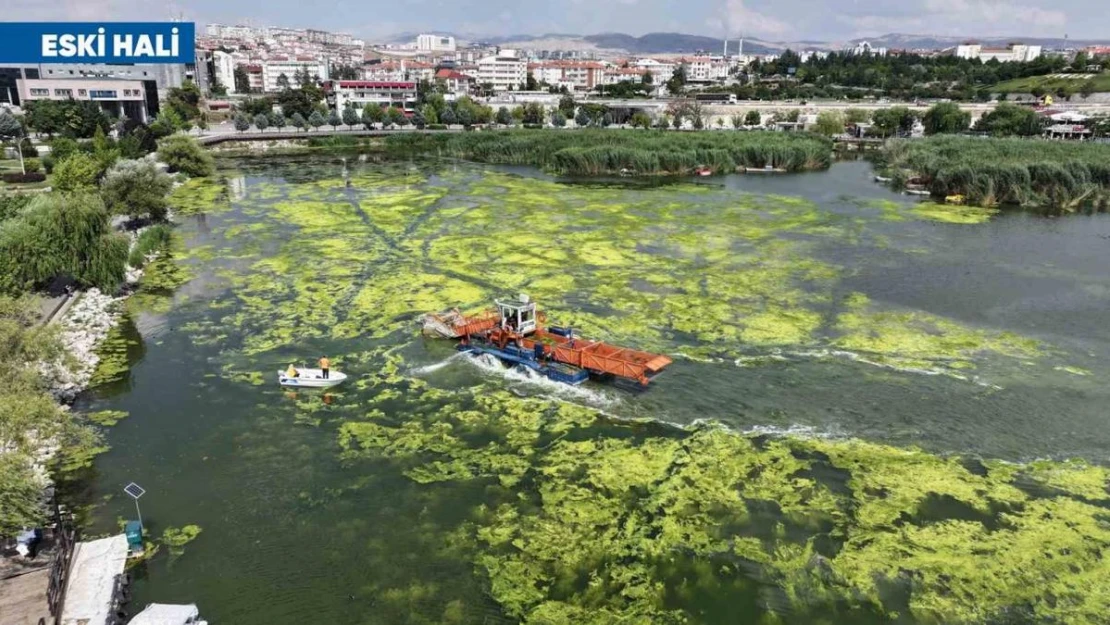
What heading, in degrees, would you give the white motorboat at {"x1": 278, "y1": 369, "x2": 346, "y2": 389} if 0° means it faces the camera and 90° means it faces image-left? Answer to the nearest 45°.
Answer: approximately 270°

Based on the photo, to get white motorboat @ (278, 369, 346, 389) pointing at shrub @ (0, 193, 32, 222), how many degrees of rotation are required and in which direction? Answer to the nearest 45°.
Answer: approximately 135° to its left

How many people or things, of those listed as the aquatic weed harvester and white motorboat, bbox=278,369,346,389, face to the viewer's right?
1

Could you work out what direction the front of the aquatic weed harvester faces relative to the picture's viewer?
facing away from the viewer and to the left of the viewer

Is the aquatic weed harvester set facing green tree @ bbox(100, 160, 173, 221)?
yes

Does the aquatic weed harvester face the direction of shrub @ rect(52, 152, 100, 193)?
yes

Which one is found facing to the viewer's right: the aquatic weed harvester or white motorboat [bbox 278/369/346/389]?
the white motorboat

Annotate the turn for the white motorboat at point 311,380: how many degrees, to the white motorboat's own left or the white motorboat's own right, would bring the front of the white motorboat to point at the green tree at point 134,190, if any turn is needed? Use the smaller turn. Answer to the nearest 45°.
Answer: approximately 90° to the white motorboat's own left

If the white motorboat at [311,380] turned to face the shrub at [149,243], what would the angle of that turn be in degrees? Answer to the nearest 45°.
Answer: approximately 90° to its left

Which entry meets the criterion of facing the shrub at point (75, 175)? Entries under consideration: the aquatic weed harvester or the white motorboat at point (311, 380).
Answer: the aquatic weed harvester

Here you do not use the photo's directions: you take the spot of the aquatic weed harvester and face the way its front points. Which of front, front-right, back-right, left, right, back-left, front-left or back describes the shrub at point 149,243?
front

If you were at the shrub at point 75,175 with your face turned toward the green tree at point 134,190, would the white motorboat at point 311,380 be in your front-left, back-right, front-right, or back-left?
front-right

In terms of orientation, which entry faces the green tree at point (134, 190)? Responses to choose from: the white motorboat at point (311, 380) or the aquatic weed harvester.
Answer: the aquatic weed harvester

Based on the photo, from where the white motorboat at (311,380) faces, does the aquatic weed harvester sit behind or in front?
in front

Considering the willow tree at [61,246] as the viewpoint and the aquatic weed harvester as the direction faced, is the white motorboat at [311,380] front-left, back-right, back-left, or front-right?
front-right
